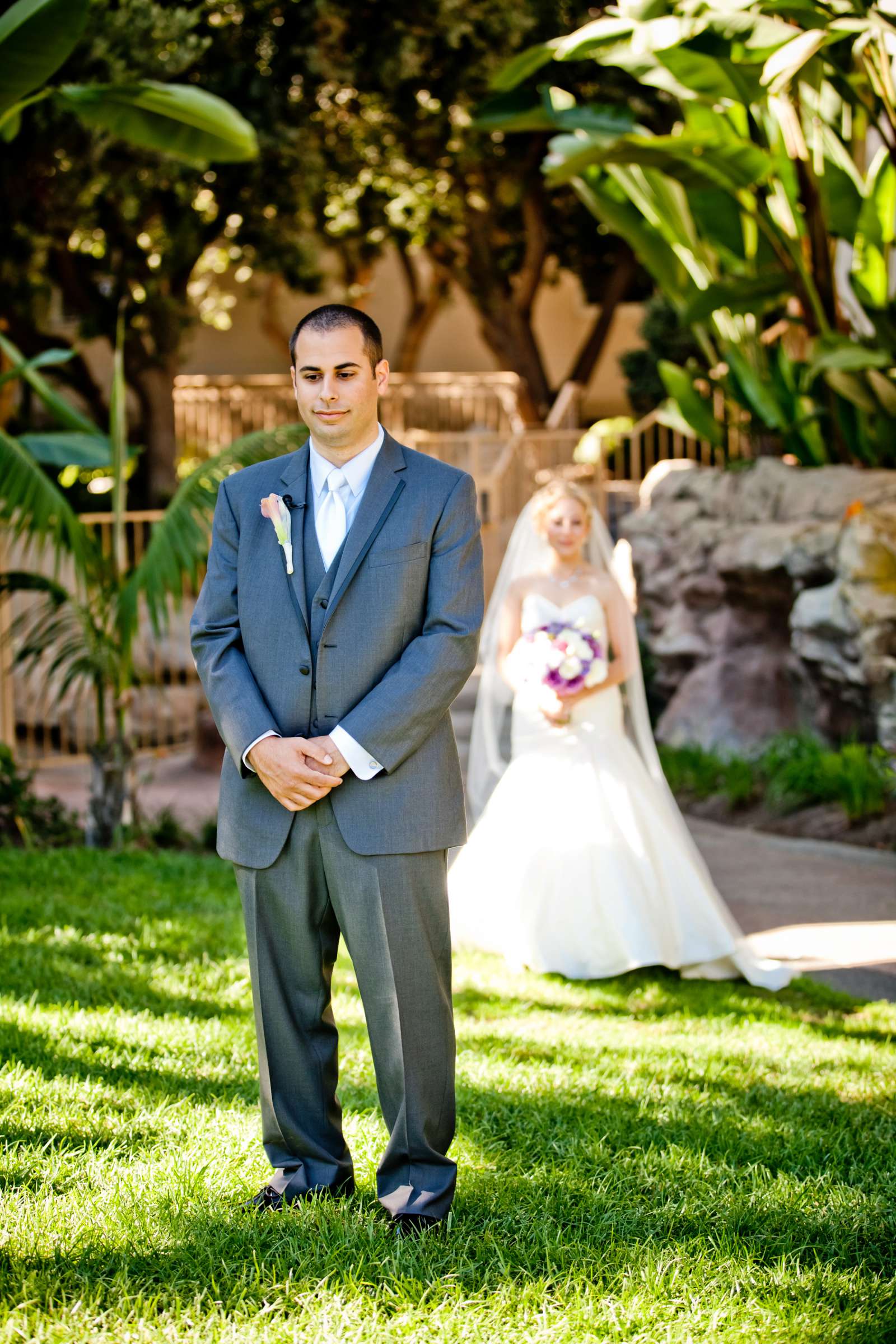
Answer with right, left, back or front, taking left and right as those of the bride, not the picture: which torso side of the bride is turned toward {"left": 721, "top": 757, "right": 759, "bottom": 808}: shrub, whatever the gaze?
back

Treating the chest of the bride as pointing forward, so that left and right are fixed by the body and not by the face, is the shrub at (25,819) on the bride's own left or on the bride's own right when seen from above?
on the bride's own right

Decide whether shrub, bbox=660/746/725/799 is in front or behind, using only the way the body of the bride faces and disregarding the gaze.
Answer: behind

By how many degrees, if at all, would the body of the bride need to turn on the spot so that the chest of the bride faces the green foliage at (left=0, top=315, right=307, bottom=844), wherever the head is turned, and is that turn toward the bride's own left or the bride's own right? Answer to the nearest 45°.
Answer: approximately 135° to the bride's own right

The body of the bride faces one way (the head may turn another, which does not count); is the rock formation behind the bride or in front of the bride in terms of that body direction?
behind

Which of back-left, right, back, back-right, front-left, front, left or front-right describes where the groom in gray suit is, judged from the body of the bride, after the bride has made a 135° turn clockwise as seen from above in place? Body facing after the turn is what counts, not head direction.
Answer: back-left

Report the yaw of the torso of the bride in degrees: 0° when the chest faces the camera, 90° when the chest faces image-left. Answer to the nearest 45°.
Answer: approximately 0°

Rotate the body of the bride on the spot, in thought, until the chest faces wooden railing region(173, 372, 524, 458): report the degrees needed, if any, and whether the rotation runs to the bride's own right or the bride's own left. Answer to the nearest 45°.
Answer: approximately 180°

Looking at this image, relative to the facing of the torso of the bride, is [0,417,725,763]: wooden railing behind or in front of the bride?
behind
